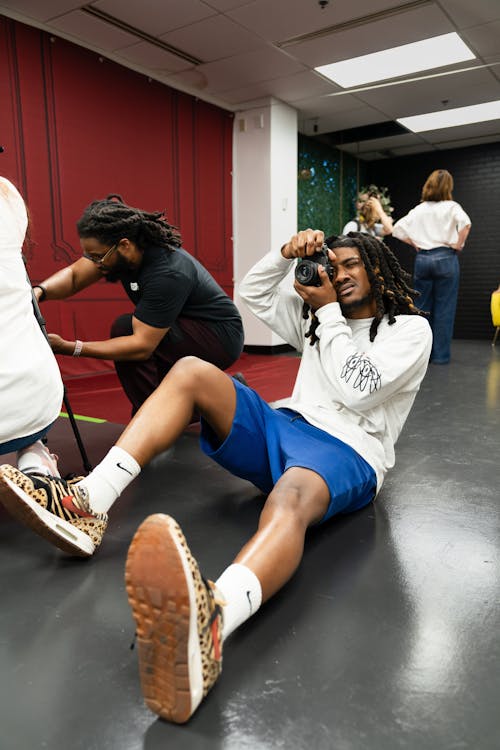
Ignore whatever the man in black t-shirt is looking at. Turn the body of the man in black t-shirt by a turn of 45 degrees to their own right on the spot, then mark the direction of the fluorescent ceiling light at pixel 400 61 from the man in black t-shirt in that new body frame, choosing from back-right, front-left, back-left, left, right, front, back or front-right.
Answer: right

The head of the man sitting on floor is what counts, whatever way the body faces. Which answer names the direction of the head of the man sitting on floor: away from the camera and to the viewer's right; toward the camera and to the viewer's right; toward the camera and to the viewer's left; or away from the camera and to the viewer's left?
toward the camera and to the viewer's left

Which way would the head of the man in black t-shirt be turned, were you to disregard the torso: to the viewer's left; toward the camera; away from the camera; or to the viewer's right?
to the viewer's left

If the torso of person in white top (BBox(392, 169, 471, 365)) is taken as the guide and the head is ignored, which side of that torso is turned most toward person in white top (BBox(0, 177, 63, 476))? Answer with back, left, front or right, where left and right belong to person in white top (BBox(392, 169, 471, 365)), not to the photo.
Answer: back

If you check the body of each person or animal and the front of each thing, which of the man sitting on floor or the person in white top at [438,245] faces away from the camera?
the person in white top

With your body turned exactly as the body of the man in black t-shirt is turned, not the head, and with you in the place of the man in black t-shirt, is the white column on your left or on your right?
on your right

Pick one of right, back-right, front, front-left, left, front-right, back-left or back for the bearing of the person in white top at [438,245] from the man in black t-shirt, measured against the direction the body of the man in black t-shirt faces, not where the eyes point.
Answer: back-right

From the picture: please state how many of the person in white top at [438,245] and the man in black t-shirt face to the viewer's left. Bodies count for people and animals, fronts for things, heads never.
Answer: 1

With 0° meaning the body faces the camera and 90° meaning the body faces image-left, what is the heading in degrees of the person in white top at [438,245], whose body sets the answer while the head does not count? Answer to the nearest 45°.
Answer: approximately 180°

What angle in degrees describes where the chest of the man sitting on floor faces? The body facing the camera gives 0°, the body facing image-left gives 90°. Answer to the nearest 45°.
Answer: approximately 45°

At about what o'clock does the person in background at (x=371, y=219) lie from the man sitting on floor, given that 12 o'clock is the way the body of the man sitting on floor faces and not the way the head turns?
The person in background is roughly at 5 o'clock from the man sitting on floor.

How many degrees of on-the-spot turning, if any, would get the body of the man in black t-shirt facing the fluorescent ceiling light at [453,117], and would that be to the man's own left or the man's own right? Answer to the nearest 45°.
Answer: approximately 135° to the man's own right

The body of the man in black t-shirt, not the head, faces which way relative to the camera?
to the viewer's left

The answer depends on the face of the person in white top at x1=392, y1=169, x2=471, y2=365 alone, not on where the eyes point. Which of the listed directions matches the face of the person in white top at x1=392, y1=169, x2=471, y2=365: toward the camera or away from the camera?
away from the camera

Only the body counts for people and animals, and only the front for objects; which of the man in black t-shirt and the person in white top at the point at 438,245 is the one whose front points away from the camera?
the person in white top
